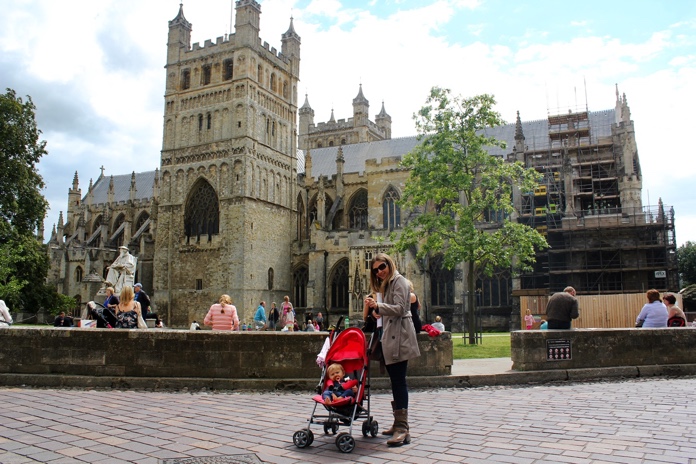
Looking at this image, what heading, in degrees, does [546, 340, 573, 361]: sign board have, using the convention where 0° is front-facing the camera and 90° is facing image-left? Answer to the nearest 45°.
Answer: approximately 0°

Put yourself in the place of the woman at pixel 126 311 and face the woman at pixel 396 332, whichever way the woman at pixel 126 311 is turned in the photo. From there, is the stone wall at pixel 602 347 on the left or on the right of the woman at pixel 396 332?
left

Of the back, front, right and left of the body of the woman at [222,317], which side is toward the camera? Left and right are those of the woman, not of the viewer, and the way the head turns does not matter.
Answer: back

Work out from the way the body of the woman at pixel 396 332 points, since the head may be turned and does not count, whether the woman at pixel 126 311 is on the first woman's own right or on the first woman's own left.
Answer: on the first woman's own right

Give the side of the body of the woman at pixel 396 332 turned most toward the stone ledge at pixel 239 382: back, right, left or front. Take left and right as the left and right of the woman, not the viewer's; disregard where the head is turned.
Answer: right

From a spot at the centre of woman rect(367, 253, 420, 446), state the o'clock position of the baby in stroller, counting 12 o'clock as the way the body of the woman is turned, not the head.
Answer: The baby in stroller is roughly at 1 o'clock from the woman.

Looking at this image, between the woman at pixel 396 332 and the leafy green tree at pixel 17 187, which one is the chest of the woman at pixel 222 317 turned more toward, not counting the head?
the leafy green tree
